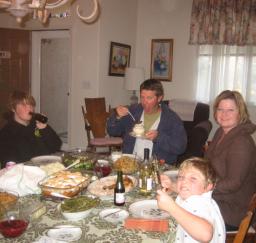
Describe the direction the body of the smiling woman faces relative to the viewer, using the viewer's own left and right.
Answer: facing the viewer and to the left of the viewer

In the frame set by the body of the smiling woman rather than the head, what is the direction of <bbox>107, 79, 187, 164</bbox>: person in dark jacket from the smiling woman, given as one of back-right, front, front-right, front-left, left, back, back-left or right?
right

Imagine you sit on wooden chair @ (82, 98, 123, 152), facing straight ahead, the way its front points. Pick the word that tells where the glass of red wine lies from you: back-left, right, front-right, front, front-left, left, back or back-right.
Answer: front-right

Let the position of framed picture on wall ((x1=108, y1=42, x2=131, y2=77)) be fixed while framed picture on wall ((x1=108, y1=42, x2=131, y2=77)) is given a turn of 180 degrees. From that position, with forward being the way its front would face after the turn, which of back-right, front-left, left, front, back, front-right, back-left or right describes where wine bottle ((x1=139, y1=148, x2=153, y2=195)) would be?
back-left

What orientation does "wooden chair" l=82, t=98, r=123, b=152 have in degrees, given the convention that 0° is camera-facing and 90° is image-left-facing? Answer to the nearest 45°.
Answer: approximately 315°

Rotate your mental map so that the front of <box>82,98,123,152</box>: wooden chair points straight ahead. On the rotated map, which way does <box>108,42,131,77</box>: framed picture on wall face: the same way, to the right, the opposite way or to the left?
the same way

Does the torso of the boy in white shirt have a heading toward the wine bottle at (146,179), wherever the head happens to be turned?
no

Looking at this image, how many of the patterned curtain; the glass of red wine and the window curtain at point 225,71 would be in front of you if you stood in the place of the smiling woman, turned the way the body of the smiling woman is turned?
1

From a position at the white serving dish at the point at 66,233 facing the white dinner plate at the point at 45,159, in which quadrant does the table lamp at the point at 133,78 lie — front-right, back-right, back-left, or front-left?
front-right

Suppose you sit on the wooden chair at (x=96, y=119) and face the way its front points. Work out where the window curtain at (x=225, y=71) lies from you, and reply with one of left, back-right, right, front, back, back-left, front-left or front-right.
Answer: front-left

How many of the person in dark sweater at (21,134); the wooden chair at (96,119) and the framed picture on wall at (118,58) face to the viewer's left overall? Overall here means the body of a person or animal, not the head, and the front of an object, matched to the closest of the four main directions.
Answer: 0

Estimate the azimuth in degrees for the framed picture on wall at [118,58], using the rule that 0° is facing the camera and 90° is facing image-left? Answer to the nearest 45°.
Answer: approximately 315°

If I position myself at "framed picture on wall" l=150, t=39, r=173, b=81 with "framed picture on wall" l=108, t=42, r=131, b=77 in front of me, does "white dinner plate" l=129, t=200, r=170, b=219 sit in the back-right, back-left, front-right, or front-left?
front-left

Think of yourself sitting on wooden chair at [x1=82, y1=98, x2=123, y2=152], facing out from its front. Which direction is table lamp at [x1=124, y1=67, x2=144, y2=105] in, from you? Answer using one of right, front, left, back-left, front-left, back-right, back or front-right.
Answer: left

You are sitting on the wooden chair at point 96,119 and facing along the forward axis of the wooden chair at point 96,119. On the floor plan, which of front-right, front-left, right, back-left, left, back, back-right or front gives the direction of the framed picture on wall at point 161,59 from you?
left

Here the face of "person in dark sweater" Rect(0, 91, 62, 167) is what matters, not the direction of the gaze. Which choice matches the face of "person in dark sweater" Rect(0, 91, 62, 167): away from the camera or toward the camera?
toward the camera
